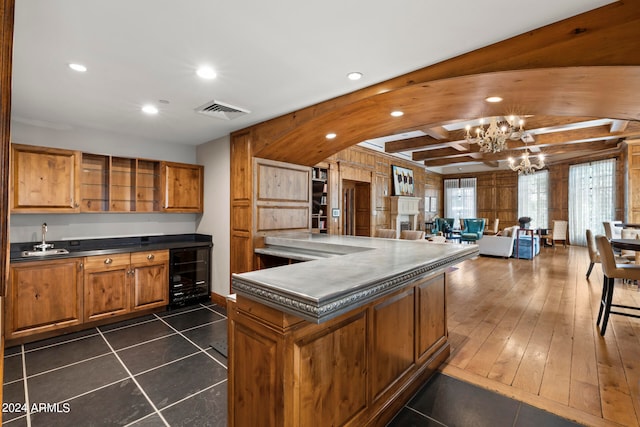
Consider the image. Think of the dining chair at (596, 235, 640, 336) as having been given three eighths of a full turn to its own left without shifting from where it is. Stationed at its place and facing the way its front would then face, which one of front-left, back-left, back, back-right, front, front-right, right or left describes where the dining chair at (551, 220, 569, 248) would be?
front-right

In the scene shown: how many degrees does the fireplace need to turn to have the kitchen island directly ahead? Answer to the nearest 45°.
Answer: approximately 45° to its right

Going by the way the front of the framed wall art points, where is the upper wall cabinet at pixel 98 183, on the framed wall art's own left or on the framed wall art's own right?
on the framed wall art's own right

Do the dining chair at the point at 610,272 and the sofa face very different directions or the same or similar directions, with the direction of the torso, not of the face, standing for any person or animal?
very different directions

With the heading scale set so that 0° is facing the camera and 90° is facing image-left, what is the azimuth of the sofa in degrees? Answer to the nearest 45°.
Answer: approximately 90°

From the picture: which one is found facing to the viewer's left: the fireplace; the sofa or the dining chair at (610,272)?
the sofa
